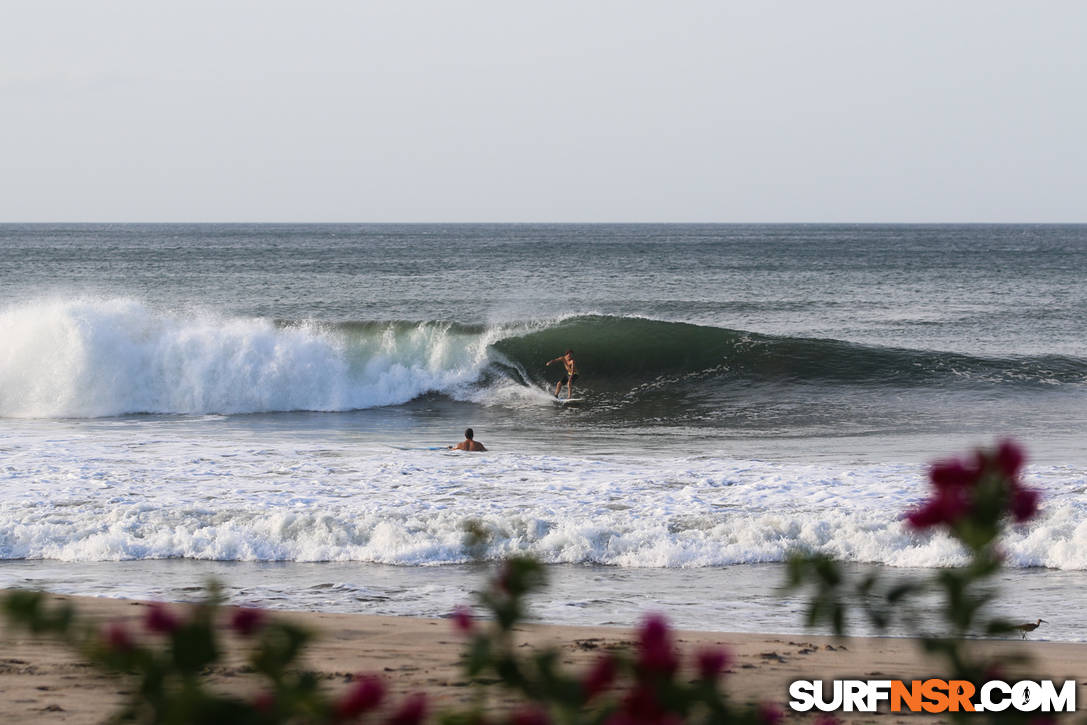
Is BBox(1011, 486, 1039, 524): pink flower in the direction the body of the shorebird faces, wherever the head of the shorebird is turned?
no

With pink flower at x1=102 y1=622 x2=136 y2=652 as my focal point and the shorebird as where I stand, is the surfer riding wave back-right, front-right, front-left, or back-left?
back-right

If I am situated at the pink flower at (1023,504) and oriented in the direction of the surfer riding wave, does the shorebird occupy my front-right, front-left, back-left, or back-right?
front-right

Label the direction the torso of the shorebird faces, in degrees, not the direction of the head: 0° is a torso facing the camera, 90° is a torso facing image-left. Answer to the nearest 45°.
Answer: approximately 270°

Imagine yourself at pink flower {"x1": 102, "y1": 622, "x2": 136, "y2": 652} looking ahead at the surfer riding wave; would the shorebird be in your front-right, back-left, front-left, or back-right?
front-right

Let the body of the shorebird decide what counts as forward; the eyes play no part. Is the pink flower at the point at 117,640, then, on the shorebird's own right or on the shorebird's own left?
on the shorebird's own right

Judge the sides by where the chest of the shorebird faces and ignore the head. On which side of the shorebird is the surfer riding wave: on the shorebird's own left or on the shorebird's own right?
on the shorebird's own left

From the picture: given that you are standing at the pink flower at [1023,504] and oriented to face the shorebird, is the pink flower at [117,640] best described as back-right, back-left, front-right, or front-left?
back-left
